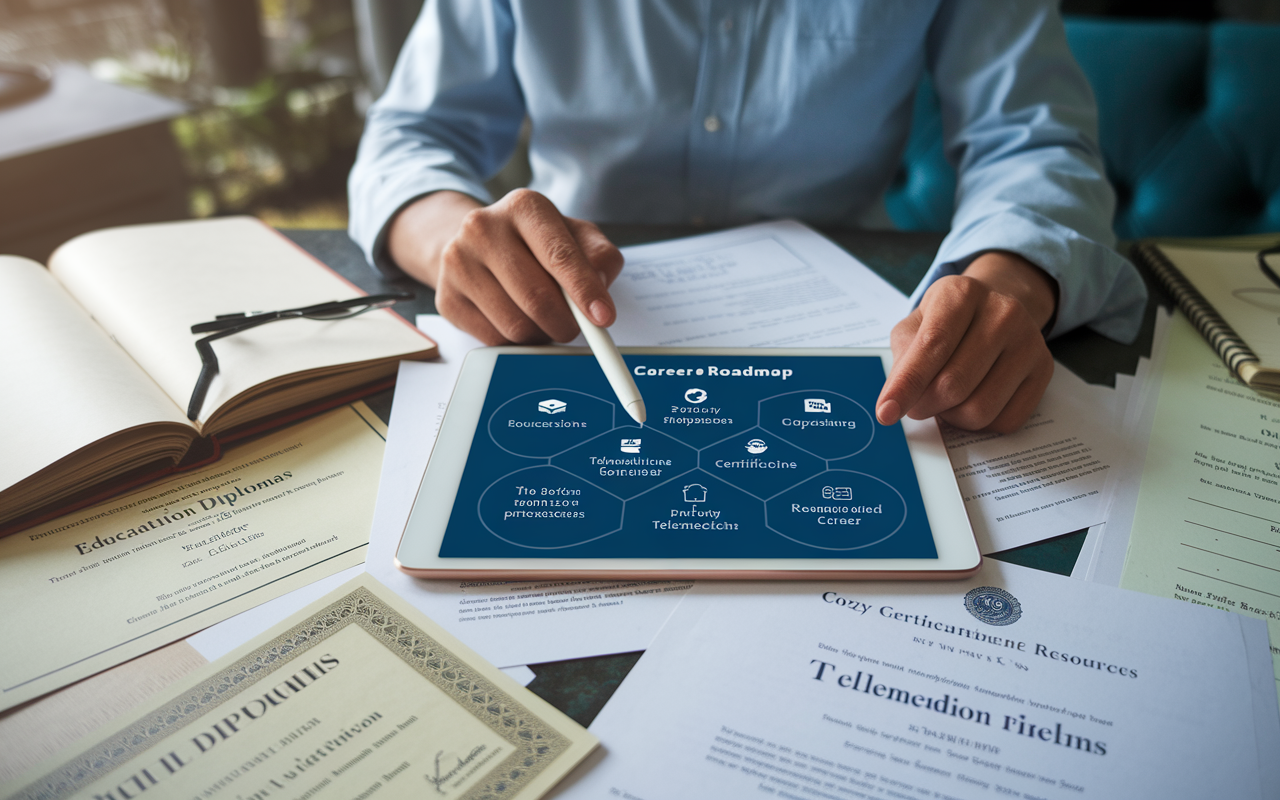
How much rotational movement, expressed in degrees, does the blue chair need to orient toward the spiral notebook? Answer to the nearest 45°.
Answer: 0° — it already faces it

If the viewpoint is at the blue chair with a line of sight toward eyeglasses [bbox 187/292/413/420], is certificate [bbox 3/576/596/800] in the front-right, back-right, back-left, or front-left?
front-left

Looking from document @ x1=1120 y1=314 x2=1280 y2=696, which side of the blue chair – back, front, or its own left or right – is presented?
front

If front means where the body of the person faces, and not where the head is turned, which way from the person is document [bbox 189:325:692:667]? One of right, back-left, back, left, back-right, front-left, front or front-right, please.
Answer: front

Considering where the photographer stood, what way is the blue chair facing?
facing the viewer

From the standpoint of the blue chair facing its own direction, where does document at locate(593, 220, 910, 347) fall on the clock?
The document is roughly at 1 o'clock from the blue chair.

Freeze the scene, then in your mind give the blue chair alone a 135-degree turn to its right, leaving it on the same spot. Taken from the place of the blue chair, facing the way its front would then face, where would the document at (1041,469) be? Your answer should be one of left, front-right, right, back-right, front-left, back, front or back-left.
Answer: back-left

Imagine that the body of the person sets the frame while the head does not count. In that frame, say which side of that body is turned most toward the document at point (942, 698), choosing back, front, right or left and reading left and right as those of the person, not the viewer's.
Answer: front
